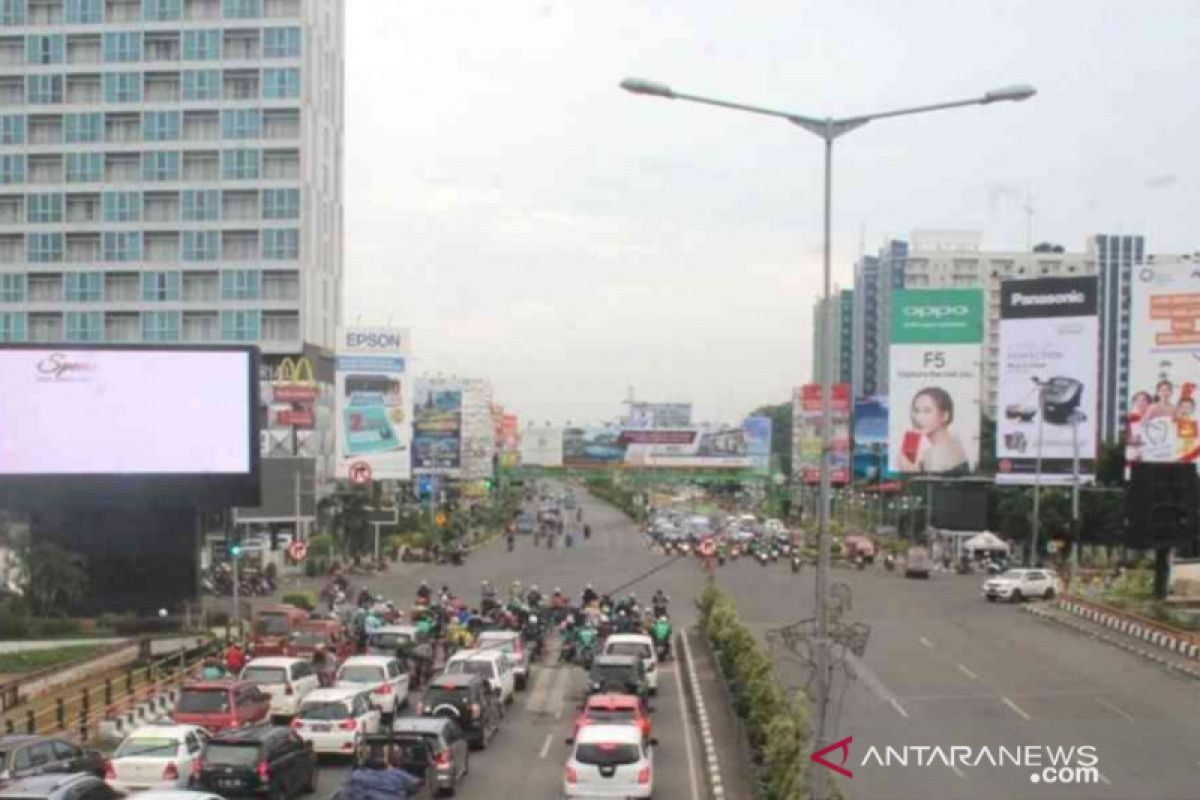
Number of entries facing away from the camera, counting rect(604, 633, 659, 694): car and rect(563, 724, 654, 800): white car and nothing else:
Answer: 2

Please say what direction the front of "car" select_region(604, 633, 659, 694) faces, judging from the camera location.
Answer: facing away from the viewer

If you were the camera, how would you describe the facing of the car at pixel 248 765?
facing away from the viewer and to the right of the viewer

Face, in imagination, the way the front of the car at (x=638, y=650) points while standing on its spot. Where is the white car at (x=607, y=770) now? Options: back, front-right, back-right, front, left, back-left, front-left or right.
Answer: back

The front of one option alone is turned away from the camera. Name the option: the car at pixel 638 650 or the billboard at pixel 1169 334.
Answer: the car

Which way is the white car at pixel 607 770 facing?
away from the camera

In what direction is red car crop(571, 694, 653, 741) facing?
away from the camera

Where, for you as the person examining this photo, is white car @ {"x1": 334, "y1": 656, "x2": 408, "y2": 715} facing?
facing away from the viewer and to the right of the viewer

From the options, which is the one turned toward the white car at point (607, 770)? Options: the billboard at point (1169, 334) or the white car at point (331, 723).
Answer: the billboard

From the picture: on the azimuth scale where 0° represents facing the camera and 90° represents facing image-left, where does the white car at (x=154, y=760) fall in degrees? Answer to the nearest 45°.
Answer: approximately 225°

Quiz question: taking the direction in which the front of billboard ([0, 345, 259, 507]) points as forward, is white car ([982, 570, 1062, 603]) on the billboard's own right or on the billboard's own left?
on the billboard's own left

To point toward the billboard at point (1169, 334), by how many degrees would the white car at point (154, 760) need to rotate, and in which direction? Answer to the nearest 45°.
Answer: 0° — it already faces it

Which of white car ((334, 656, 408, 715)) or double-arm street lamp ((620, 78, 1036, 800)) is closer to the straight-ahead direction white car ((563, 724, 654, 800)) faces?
the white car

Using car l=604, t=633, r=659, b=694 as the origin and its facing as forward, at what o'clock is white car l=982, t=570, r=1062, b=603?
The white car is roughly at 1 o'clock from the car.

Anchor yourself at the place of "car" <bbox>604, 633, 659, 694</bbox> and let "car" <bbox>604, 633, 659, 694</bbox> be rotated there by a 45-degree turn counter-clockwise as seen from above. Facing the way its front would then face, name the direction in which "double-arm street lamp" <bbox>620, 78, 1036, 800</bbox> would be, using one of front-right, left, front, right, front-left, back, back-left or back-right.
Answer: back-left
